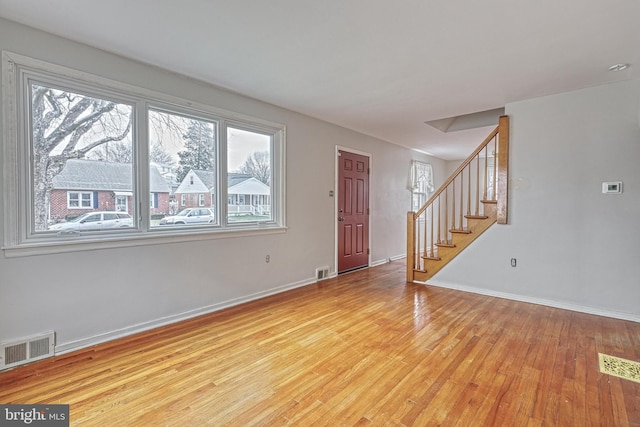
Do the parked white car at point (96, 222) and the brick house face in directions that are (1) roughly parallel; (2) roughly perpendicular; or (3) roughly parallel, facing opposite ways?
roughly perpendicular

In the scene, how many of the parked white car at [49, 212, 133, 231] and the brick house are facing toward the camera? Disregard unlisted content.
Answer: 1

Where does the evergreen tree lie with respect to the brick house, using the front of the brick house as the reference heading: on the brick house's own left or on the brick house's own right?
on the brick house's own left

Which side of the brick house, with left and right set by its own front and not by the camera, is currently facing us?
front

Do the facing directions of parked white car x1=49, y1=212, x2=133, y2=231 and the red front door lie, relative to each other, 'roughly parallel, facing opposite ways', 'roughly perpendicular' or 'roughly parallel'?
roughly perpendicular

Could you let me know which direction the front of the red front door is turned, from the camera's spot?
facing the viewer and to the right of the viewer

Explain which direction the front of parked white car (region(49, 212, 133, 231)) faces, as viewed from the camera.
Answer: facing to the left of the viewer

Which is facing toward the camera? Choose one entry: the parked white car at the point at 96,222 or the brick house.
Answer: the brick house
